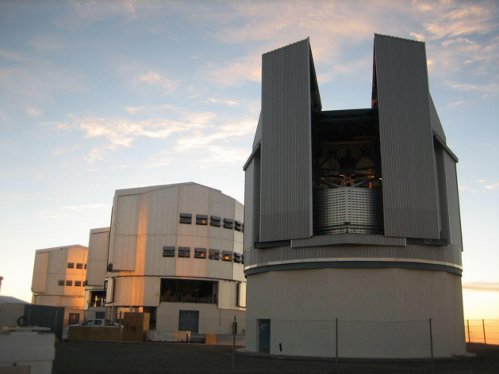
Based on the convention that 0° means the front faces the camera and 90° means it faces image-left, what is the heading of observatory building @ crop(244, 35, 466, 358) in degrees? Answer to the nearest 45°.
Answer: approximately 0°
